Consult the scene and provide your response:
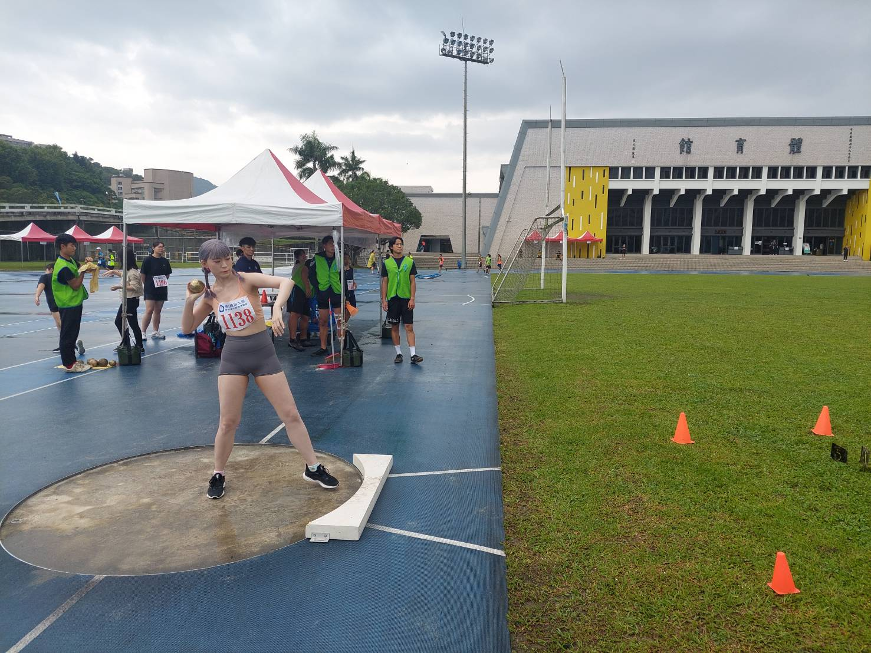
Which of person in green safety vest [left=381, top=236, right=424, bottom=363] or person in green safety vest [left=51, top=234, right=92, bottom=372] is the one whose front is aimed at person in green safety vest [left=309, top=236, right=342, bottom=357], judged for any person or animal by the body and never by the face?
person in green safety vest [left=51, top=234, right=92, bottom=372]

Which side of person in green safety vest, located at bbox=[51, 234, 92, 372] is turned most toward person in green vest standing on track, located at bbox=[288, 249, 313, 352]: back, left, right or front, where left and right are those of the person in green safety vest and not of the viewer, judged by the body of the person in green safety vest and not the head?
front

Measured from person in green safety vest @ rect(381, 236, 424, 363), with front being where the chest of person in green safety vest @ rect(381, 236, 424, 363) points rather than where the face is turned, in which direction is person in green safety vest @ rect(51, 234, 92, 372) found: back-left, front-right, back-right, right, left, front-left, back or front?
right

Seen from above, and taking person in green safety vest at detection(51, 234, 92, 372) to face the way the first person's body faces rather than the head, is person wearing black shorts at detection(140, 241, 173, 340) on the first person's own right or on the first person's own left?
on the first person's own left

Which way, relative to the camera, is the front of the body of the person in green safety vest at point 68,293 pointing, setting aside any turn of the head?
to the viewer's right

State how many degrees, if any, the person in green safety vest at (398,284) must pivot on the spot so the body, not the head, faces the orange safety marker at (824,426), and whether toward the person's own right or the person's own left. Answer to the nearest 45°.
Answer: approximately 45° to the person's own left

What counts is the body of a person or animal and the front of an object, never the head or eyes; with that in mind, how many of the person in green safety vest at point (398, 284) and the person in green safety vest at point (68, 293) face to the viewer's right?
1

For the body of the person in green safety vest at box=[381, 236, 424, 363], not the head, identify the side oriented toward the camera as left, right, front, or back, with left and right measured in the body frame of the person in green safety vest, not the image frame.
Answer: front

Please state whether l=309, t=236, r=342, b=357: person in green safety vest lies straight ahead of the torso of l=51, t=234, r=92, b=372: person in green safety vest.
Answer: yes

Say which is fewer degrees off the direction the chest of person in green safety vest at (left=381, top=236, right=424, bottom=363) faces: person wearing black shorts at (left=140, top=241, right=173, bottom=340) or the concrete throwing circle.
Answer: the concrete throwing circle

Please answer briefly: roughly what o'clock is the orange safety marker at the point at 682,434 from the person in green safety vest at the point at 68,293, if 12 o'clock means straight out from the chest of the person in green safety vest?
The orange safety marker is roughly at 2 o'clock from the person in green safety vest.

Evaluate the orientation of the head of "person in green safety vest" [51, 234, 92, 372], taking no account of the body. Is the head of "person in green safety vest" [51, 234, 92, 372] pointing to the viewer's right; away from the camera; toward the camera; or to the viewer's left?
to the viewer's right

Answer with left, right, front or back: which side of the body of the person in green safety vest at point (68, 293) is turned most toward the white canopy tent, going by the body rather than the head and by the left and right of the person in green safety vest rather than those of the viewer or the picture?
front
